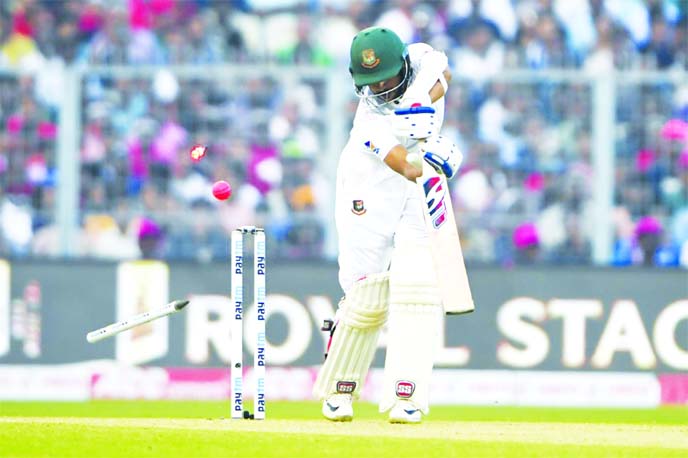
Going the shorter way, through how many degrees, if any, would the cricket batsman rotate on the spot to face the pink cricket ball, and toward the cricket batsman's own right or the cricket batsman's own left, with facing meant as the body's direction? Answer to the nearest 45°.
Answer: approximately 90° to the cricket batsman's own right

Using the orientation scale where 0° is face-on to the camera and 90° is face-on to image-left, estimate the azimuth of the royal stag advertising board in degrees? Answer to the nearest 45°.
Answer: approximately 0°

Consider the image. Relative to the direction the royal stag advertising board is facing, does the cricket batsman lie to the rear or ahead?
ahead

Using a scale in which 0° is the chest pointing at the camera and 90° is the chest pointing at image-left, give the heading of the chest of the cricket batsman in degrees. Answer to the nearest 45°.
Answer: approximately 0°

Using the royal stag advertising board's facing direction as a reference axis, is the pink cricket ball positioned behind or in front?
in front

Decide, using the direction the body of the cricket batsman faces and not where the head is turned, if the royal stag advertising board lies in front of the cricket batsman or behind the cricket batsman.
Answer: behind

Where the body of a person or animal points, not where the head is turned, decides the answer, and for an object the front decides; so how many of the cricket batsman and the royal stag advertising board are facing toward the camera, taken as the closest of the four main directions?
2

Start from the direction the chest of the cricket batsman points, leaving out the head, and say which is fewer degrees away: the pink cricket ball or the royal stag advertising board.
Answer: the pink cricket ball
